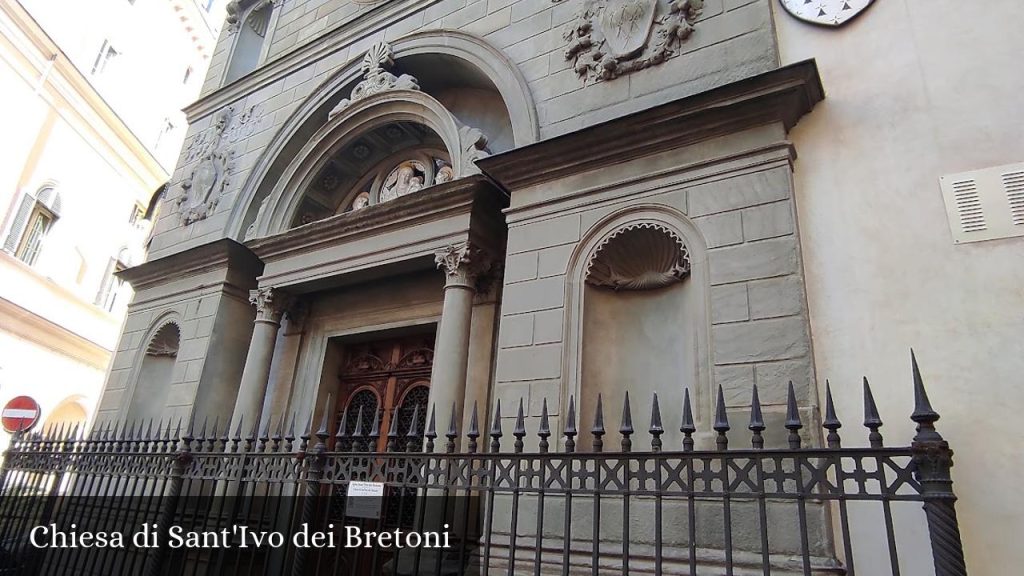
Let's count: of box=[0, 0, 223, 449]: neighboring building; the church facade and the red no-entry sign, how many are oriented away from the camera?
0

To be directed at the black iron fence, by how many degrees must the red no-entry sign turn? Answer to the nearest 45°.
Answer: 0° — it already faces it

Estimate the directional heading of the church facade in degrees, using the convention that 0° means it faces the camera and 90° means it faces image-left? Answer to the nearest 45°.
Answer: approximately 45°

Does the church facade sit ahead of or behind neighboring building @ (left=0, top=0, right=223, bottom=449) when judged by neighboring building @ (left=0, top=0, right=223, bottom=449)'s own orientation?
ahead

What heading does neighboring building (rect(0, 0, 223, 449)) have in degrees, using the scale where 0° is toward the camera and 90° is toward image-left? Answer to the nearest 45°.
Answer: approximately 315°

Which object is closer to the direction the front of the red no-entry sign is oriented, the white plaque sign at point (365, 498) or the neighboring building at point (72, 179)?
the white plaque sign

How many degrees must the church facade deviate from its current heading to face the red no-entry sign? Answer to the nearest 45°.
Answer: approximately 45° to its right

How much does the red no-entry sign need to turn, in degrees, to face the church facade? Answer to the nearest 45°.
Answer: approximately 45° to its left

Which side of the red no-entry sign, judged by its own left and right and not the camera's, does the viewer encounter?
front

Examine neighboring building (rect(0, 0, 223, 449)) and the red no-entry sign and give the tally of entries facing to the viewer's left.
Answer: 0

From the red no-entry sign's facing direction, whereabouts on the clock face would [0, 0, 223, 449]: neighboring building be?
The neighboring building is roughly at 6 o'clock from the red no-entry sign.
